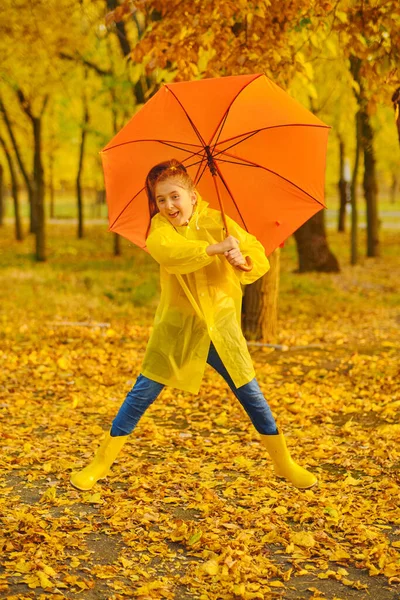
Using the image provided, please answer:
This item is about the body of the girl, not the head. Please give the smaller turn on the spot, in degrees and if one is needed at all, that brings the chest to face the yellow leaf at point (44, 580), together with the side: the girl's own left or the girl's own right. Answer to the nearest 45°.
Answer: approximately 45° to the girl's own right

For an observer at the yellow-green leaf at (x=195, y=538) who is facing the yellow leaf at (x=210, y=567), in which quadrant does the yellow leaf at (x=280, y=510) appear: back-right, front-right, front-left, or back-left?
back-left

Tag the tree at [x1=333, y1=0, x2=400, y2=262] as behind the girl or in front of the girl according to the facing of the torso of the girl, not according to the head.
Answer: behind

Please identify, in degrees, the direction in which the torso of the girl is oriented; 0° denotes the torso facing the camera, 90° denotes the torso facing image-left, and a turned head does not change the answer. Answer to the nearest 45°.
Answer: approximately 0°

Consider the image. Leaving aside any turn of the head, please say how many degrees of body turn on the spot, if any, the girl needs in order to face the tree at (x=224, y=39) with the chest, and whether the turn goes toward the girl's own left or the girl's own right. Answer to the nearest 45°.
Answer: approximately 180°
